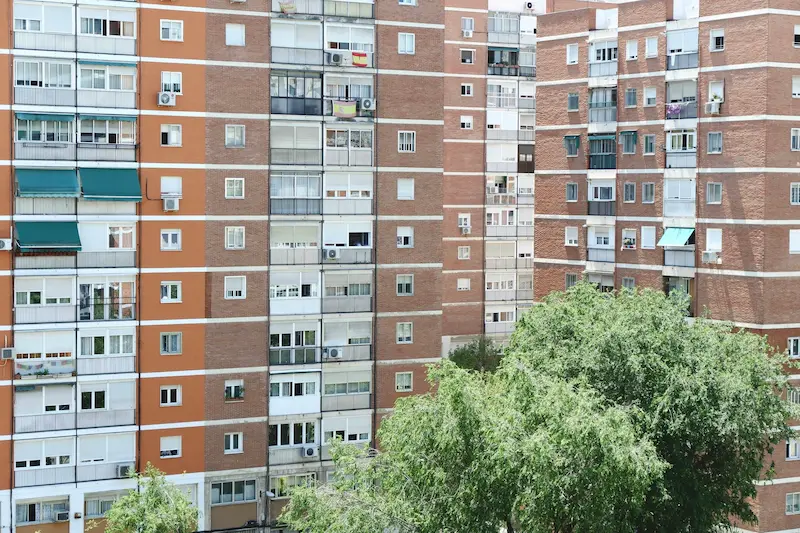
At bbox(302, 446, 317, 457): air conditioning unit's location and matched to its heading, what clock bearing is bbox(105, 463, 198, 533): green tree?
The green tree is roughly at 1 o'clock from the air conditioning unit.

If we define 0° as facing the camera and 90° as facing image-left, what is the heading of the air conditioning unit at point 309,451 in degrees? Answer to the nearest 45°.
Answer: approximately 0°

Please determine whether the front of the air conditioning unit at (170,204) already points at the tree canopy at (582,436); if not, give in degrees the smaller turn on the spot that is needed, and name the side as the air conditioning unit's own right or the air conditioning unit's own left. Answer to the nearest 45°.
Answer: approximately 45° to the air conditioning unit's own left
